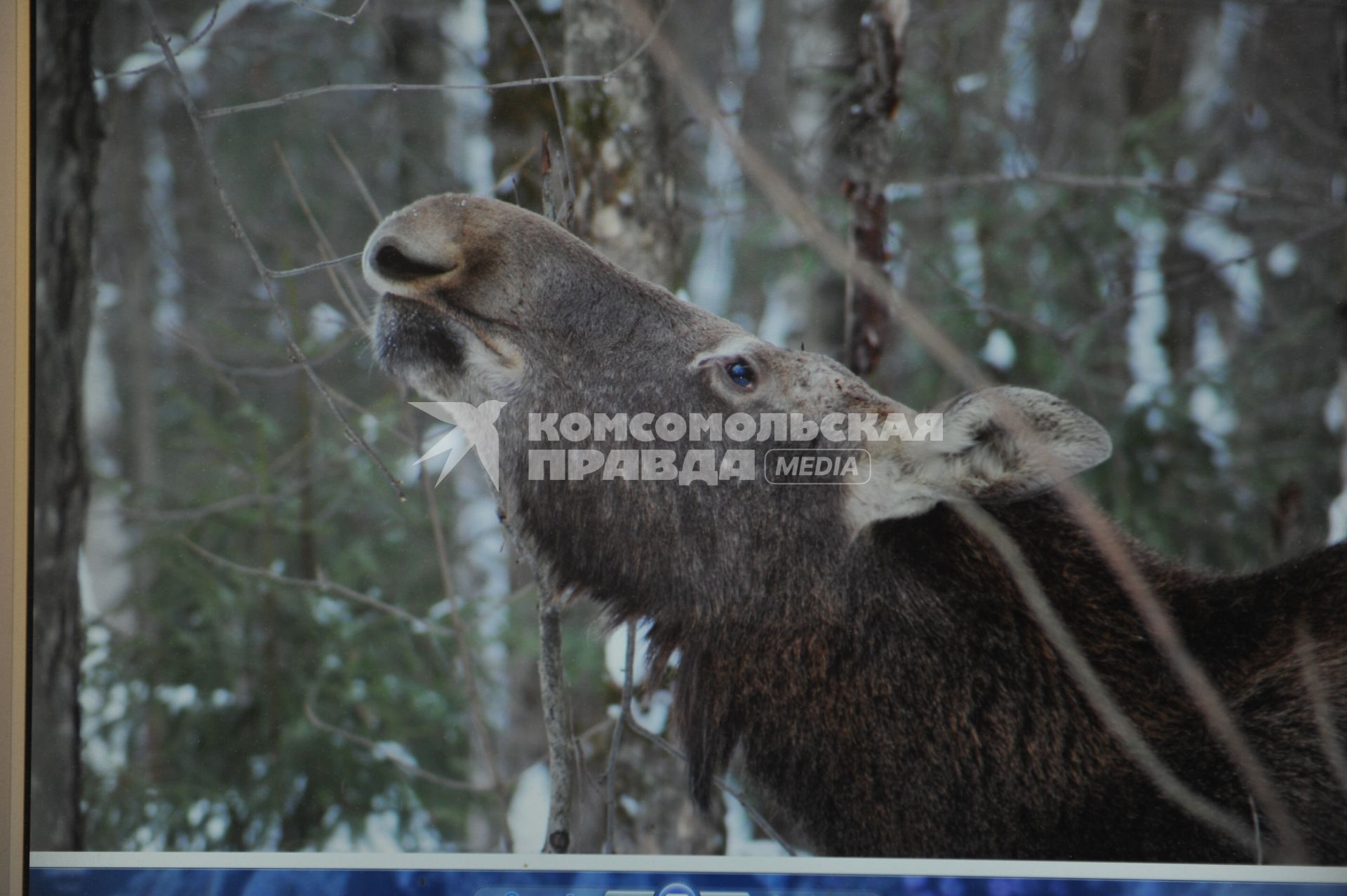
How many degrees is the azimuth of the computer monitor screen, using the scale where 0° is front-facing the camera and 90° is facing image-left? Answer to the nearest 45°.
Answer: approximately 0°
